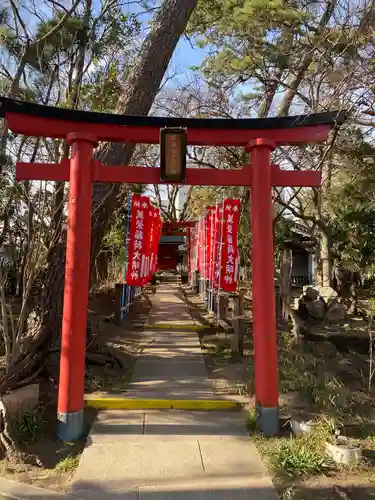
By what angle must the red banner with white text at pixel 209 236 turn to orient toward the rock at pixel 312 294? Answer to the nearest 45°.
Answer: approximately 180°

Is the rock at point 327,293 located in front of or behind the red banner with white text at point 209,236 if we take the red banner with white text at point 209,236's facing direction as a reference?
behind

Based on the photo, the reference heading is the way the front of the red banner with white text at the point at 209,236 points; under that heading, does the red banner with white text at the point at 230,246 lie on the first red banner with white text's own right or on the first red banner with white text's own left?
on the first red banner with white text's own left

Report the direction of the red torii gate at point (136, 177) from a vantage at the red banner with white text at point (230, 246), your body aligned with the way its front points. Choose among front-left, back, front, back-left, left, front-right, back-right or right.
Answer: front

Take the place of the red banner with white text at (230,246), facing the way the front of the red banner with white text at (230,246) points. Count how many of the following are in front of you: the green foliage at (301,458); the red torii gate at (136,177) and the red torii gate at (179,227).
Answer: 2

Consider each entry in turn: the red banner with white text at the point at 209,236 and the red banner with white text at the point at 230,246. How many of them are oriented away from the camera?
0

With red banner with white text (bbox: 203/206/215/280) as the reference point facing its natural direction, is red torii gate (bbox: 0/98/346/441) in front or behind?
in front

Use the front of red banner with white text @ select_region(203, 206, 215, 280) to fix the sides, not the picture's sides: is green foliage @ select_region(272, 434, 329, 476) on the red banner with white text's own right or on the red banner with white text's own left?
on the red banner with white text's own left

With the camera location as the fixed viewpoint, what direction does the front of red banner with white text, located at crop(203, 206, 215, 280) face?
facing the viewer and to the left of the viewer

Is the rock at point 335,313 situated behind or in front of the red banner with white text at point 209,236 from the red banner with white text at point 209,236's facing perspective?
behind
